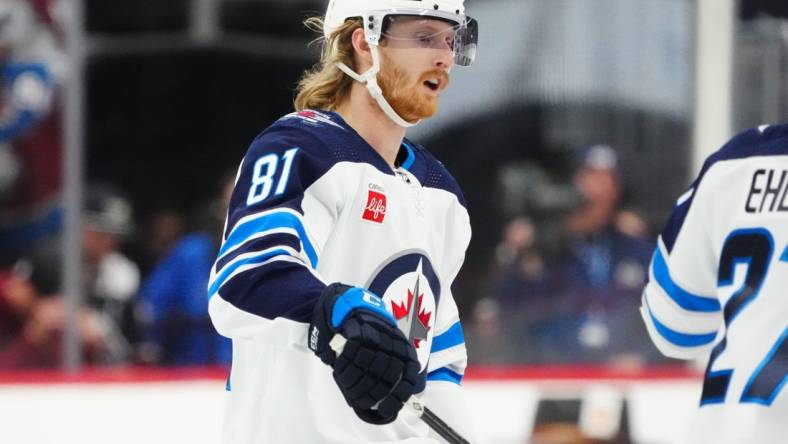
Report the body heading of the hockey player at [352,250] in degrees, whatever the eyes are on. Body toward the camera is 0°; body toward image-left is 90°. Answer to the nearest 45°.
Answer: approximately 315°

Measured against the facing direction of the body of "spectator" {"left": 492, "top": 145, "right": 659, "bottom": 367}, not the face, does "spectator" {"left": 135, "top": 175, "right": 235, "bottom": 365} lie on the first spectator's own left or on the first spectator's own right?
on the first spectator's own right

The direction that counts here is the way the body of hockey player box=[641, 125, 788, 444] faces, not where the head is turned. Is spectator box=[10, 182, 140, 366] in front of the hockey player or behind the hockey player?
in front

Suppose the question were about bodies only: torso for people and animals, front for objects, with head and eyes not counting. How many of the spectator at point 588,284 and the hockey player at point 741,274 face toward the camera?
1

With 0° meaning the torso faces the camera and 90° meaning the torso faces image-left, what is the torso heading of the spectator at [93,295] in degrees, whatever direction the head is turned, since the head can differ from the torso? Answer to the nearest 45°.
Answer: approximately 45°

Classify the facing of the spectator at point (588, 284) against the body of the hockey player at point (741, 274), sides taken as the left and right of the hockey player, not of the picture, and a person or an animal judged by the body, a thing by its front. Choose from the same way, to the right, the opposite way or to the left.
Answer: the opposite way

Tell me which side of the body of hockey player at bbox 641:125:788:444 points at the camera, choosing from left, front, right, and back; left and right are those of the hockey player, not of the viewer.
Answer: back

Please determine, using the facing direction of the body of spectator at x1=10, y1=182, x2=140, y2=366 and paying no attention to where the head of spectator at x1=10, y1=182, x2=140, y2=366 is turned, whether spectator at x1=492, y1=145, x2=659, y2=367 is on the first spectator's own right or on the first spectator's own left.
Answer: on the first spectator's own left

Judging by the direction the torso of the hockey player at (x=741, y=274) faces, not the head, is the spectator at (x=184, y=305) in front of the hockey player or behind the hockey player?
in front
